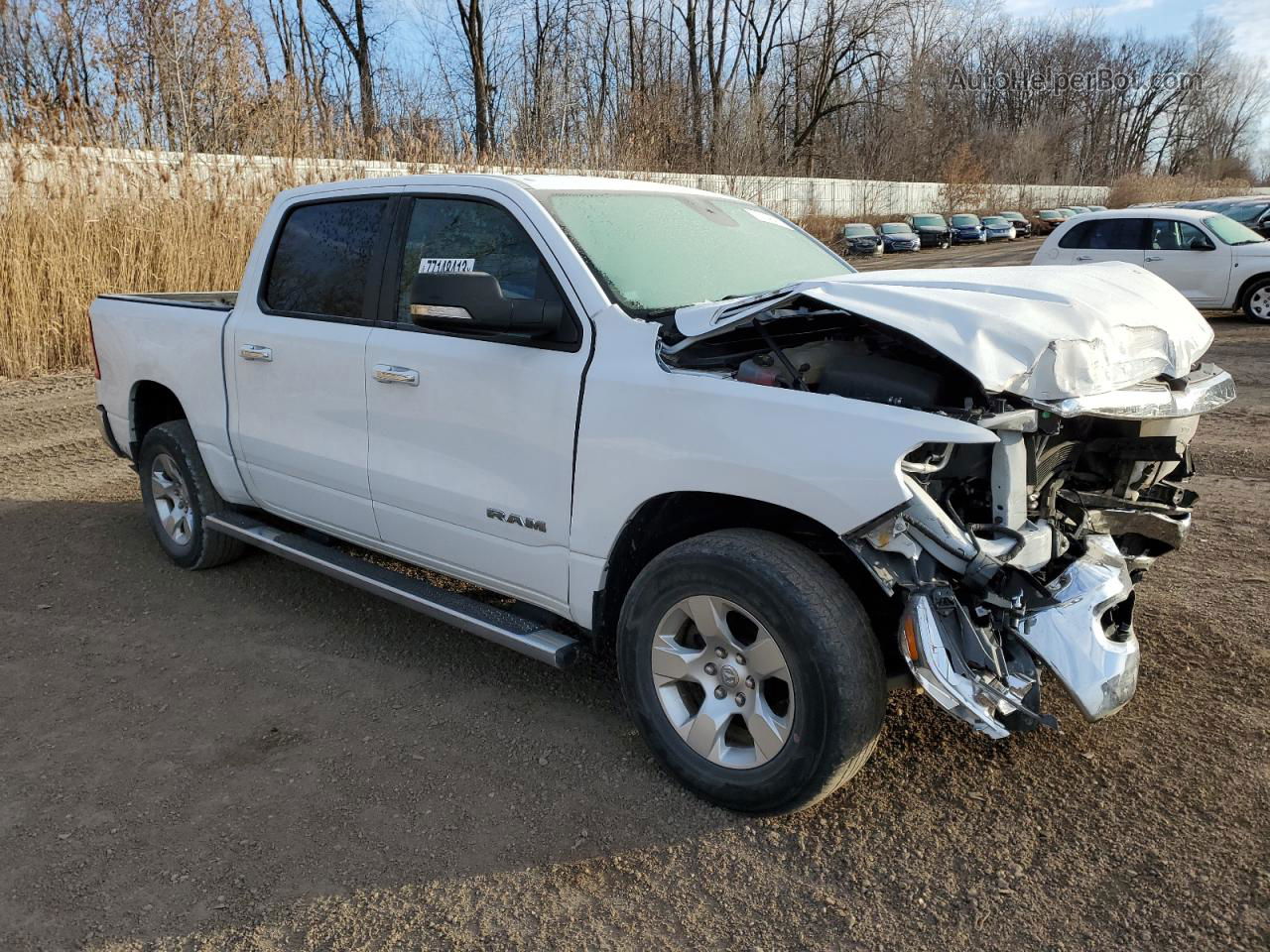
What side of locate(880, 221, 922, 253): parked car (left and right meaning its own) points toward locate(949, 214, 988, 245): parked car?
left

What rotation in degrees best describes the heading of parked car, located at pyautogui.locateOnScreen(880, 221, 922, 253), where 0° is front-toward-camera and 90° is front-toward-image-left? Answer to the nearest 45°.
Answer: approximately 315°

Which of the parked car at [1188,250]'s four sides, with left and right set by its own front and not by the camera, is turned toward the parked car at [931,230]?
left

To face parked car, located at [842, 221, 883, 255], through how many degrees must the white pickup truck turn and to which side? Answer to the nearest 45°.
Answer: approximately 135° to its left

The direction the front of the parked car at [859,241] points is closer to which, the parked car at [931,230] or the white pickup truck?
the white pickup truck

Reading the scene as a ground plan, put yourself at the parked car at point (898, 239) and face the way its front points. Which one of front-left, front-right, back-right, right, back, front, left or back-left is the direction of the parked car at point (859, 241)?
right

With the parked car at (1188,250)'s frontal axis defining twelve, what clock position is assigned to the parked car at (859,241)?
the parked car at (859,241) is roughly at 8 o'clock from the parked car at (1188,250).

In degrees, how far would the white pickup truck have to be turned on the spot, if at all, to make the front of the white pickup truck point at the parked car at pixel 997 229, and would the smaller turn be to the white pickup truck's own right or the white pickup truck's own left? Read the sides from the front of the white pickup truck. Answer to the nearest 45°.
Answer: approximately 135° to the white pickup truck's own left

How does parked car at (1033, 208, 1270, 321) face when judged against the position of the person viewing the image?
facing to the right of the viewer

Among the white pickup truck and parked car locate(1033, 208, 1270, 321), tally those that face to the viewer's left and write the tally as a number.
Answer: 0
